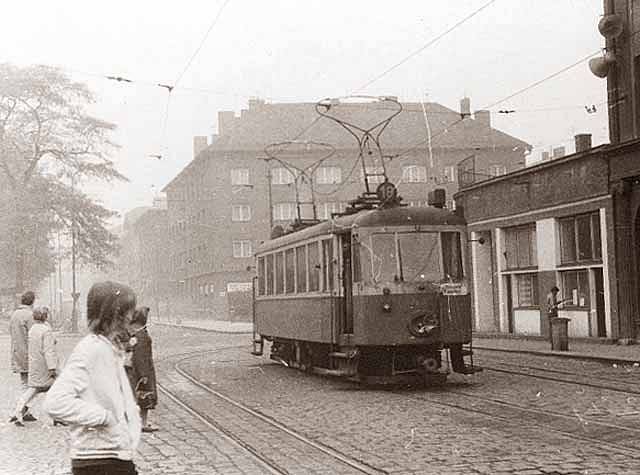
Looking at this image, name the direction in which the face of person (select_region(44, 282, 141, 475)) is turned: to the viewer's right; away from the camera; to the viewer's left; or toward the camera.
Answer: to the viewer's right

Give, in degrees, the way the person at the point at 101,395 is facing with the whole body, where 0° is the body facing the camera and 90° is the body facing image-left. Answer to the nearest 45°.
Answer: approximately 270°

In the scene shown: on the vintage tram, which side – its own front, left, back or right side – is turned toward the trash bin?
left
